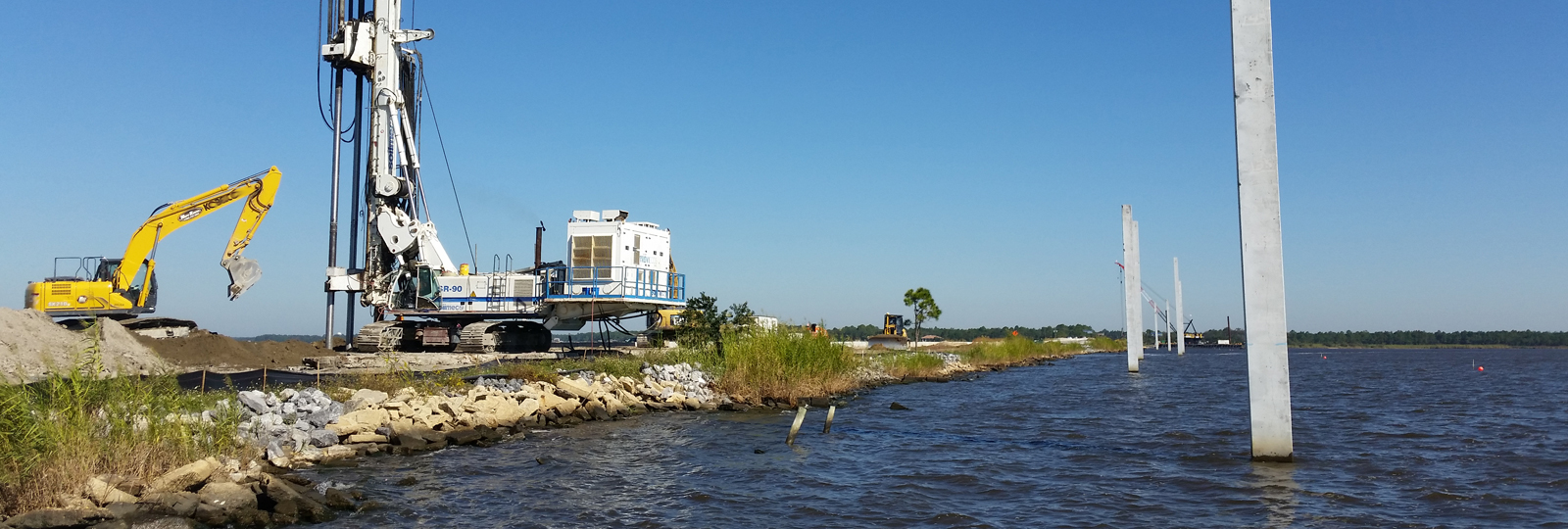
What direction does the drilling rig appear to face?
to the viewer's left

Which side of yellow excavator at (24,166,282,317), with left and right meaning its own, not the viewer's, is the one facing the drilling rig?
front

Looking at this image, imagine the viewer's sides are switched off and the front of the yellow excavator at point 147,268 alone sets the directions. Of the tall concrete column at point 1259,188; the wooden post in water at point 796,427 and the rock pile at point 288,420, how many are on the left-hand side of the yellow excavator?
0

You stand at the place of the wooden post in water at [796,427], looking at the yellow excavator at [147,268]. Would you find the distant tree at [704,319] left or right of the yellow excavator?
right

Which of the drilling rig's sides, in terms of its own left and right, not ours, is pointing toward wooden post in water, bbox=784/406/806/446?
left

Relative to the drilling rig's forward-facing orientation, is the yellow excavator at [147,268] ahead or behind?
ahead

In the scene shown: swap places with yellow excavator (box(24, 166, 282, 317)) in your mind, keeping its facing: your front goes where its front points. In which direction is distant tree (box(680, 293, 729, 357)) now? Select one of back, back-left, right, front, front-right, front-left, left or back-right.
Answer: front-right

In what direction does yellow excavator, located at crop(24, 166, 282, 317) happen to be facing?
to the viewer's right

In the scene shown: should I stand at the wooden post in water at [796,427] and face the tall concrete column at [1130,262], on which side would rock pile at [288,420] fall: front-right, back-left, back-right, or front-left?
back-left

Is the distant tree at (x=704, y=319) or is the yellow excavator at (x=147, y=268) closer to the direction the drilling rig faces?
the yellow excavator

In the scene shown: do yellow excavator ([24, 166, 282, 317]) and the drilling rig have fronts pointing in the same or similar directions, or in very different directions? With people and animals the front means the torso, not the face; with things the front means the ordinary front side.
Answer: very different directions

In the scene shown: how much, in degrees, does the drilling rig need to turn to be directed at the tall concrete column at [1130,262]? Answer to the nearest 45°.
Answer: approximately 180°

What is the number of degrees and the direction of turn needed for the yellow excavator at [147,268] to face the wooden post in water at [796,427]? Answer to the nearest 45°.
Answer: approximately 90° to its right

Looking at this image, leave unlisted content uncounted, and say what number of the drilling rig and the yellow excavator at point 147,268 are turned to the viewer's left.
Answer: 1

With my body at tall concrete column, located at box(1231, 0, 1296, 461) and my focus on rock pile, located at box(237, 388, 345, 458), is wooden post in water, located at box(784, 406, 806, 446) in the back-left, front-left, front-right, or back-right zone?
front-right

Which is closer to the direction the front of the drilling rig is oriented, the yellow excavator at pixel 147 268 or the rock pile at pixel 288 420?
the yellow excavator
